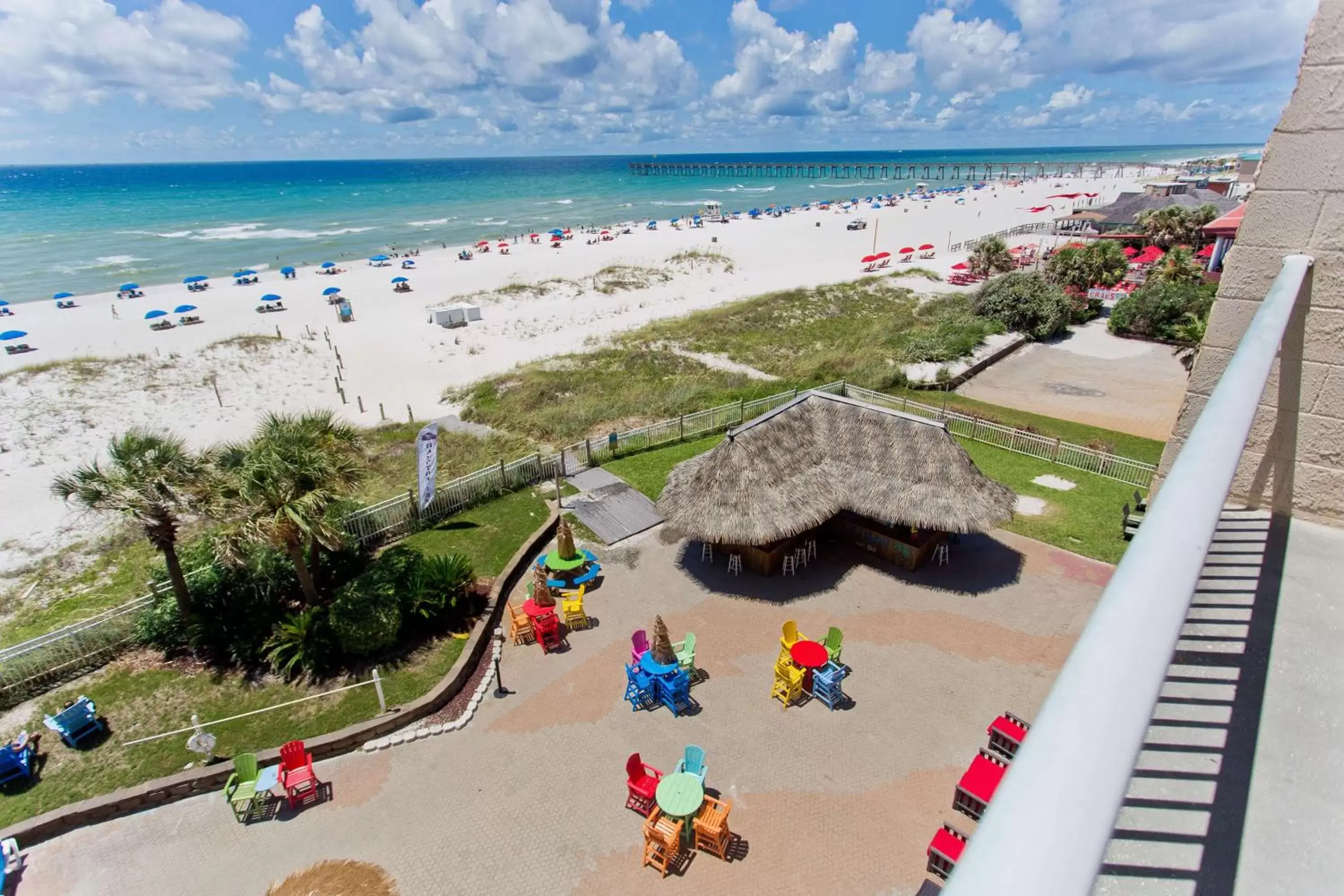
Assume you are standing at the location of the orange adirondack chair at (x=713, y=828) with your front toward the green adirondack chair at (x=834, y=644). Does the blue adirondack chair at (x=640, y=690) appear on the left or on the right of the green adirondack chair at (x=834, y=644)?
left

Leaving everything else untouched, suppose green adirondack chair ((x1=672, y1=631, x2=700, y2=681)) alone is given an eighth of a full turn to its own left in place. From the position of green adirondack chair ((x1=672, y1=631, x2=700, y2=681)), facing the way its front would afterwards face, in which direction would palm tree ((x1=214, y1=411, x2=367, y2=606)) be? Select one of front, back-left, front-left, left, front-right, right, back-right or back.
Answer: right

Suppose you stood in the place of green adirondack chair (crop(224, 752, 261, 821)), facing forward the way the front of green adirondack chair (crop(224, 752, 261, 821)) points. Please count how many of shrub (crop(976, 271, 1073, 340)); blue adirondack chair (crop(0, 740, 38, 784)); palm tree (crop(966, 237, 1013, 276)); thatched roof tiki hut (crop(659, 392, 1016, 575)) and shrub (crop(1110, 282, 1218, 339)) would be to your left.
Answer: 4

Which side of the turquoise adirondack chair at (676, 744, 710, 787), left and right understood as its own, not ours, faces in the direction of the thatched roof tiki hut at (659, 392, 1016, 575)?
back

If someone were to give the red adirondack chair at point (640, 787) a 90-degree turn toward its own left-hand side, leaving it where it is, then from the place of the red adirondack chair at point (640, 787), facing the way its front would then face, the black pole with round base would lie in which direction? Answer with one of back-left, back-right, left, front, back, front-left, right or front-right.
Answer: left

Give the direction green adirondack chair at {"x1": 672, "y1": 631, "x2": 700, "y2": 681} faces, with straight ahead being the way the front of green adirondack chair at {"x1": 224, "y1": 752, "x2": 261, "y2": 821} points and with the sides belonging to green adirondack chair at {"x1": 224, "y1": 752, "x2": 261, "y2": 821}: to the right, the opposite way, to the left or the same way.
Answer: to the right

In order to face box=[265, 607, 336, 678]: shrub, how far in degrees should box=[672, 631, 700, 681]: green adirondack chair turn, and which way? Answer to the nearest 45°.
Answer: approximately 45° to its right

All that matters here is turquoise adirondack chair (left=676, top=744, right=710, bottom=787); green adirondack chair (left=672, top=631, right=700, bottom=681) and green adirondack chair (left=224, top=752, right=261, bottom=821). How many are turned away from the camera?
0

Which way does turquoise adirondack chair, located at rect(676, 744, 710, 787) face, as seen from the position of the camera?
facing the viewer and to the left of the viewer

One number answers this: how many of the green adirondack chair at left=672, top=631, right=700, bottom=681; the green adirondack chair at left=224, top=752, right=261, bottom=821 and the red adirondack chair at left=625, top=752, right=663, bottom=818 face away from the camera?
0

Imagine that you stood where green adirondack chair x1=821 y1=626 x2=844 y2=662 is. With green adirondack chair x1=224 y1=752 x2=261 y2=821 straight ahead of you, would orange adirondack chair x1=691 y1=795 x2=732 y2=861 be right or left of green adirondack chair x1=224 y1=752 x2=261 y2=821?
left

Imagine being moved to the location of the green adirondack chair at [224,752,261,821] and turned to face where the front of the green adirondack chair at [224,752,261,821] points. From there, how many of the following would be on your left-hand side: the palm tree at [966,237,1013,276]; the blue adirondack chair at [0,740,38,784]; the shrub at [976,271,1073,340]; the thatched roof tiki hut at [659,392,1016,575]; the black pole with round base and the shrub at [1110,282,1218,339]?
5

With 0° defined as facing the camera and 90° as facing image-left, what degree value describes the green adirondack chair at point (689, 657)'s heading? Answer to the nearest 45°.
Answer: approximately 45°

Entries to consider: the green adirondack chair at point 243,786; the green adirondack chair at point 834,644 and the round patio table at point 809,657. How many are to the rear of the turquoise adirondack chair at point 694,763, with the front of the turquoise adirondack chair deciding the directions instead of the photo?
2

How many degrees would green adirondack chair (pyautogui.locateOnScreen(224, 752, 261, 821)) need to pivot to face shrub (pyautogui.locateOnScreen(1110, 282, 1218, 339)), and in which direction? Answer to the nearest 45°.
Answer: approximately 90° to its left

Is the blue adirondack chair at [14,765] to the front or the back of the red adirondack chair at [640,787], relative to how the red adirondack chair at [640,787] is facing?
to the back

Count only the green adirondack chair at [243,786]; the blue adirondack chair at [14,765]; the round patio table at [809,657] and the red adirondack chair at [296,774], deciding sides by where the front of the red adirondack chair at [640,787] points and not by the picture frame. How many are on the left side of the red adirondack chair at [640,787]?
1

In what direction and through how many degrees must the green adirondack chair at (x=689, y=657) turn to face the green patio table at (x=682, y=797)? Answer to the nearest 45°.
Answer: approximately 45° to its left
